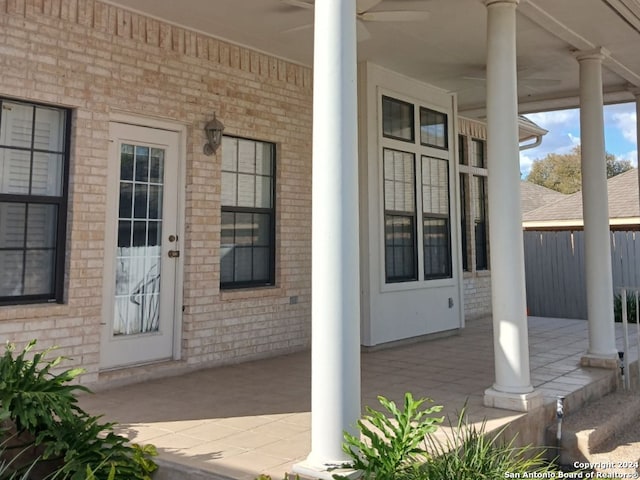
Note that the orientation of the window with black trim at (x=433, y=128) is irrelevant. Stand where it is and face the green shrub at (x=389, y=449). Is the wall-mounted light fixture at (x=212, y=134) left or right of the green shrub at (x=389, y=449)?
right

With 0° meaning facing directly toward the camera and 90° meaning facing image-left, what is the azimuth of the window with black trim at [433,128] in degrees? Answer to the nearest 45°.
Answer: approximately 315°

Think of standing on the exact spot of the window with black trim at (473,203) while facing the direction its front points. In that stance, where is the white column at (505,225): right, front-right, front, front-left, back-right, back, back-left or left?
front-right

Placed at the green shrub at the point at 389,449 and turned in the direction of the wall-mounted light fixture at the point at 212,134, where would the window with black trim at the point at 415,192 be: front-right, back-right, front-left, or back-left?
front-right

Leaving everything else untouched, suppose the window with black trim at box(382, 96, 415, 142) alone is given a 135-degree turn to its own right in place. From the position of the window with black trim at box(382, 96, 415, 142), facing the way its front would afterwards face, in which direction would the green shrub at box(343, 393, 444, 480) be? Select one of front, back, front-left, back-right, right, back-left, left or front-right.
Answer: left

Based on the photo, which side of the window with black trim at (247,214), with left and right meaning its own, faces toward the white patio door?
right

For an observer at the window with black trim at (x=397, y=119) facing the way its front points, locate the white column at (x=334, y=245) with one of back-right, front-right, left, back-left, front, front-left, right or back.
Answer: front-right

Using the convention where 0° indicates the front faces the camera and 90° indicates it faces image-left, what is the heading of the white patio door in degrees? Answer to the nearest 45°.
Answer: approximately 315°

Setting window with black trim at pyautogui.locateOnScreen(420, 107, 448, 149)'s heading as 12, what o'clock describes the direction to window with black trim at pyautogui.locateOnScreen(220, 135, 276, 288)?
window with black trim at pyautogui.locateOnScreen(220, 135, 276, 288) is roughly at 3 o'clock from window with black trim at pyautogui.locateOnScreen(420, 107, 448, 149).

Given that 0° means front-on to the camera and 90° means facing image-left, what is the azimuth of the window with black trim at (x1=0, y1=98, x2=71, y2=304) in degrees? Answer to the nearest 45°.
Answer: approximately 315°

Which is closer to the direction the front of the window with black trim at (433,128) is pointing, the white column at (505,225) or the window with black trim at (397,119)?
the white column
